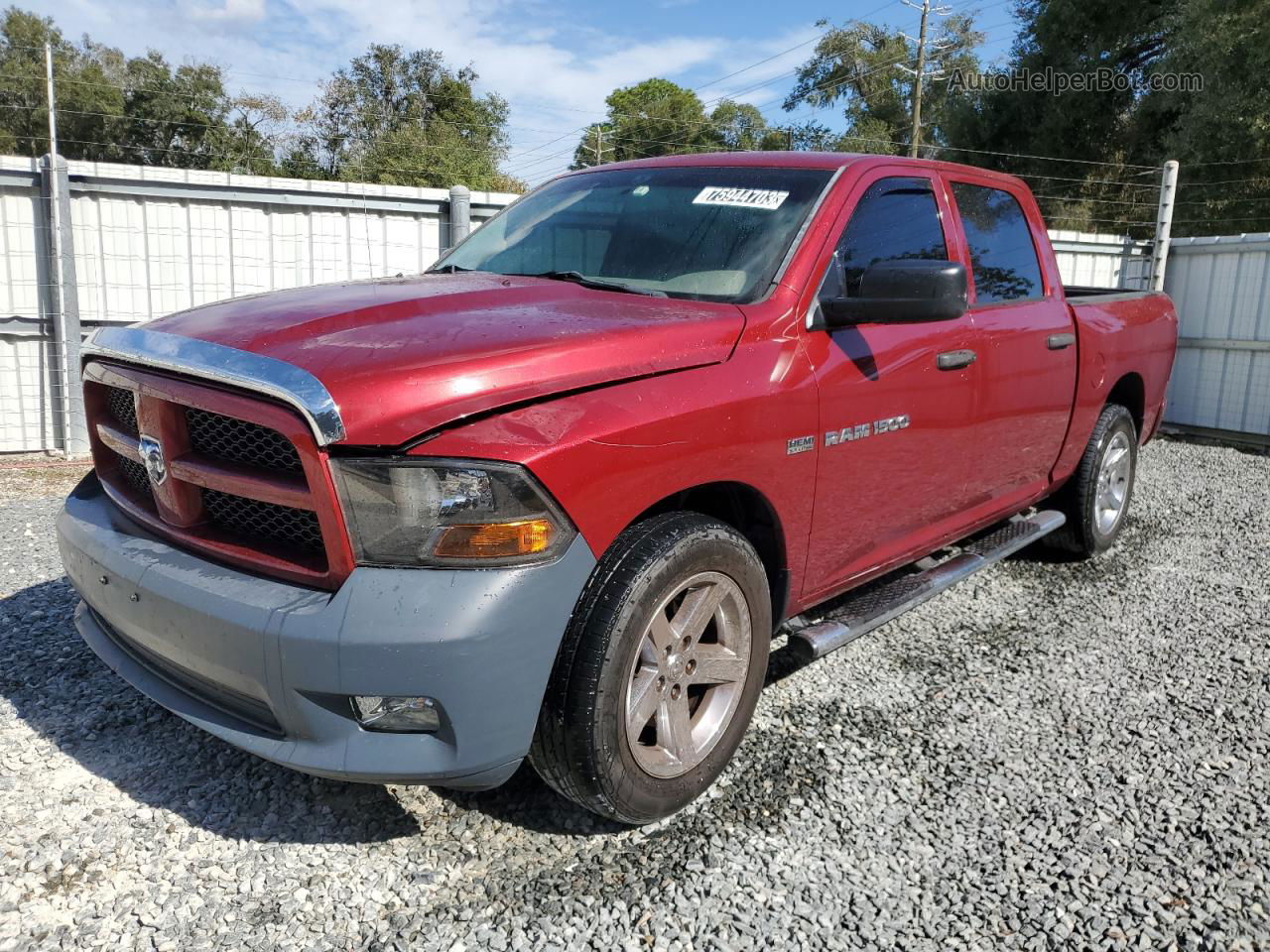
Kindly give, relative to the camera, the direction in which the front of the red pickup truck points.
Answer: facing the viewer and to the left of the viewer

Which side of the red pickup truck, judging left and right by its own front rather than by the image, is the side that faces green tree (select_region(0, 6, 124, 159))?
right

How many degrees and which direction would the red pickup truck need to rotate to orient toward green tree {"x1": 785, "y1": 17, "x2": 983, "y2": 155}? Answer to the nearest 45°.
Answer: approximately 135° to its right

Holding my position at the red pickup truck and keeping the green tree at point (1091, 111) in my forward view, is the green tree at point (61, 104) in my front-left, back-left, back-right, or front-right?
front-left

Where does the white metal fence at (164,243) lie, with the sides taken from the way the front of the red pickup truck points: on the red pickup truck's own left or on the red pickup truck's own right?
on the red pickup truck's own right

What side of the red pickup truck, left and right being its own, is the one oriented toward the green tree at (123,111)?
right

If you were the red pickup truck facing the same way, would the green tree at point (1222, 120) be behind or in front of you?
behind

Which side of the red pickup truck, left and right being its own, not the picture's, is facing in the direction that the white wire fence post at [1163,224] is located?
back

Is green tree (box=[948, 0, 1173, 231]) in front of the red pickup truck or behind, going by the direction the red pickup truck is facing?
behind

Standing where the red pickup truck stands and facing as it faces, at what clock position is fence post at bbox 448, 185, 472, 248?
The fence post is roughly at 4 o'clock from the red pickup truck.

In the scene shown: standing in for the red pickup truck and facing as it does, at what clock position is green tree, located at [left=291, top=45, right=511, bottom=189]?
The green tree is roughly at 4 o'clock from the red pickup truck.
